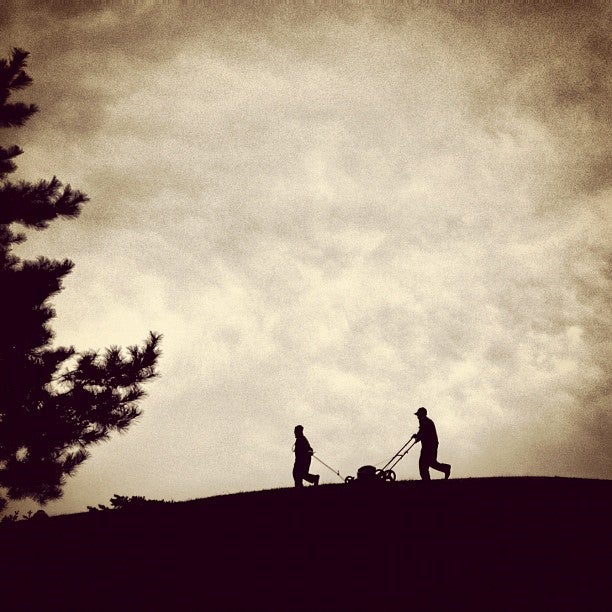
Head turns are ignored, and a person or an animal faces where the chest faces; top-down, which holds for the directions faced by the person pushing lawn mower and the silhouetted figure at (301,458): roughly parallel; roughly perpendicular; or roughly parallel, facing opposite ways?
roughly parallel

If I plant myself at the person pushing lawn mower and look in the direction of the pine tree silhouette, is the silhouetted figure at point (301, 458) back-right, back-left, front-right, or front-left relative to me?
front-right

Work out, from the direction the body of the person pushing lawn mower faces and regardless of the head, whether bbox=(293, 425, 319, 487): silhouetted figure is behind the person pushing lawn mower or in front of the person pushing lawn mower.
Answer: in front

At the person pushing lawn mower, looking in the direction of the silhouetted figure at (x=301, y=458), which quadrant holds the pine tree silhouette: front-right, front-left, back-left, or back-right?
front-left

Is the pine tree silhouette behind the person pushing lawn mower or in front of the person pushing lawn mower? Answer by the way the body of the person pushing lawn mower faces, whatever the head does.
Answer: in front

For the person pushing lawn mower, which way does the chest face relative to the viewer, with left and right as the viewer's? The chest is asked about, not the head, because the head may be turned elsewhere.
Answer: facing to the left of the viewer

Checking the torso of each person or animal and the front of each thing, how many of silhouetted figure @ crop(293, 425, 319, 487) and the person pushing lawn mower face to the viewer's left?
2

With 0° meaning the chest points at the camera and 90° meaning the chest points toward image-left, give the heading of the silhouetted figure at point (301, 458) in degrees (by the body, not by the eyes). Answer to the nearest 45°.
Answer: approximately 90°

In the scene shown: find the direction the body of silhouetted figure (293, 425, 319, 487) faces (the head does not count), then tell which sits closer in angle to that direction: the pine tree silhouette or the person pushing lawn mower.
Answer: the pine tree silhouette
